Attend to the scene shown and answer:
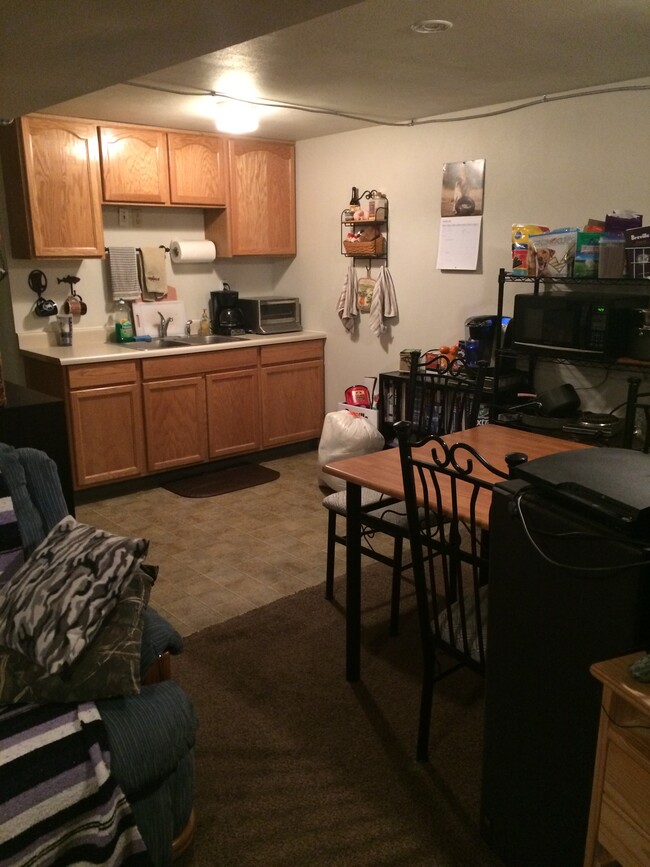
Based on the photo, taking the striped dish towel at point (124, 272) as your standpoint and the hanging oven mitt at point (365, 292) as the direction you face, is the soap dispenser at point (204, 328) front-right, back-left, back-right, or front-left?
front-left

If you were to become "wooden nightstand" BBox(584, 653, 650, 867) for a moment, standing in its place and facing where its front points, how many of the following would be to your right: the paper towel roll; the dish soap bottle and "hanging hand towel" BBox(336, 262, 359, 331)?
3

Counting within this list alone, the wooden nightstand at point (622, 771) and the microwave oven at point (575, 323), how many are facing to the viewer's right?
0

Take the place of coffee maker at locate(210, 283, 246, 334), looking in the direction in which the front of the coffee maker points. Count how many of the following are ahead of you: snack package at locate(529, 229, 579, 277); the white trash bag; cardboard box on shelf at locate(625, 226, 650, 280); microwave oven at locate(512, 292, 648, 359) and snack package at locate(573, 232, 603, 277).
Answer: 5

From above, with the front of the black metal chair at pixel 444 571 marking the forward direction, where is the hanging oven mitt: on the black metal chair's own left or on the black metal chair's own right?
on the black metal chair's own left

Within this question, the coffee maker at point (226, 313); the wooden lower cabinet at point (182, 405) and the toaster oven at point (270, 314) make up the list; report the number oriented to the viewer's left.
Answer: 0

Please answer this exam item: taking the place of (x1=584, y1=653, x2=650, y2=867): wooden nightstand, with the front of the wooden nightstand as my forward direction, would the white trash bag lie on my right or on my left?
on my right

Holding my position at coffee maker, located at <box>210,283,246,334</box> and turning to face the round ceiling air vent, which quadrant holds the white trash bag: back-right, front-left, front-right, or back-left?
front-left

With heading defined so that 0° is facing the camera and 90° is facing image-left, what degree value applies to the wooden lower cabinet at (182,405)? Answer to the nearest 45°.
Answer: approximately 315°

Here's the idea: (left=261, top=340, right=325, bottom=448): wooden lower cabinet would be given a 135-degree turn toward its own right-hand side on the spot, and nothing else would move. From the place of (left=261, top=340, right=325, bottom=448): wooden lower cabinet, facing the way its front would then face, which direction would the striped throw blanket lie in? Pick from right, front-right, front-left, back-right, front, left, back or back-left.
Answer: left

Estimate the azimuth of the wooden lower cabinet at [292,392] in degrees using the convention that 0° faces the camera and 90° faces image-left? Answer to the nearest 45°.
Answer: approximately 315°
